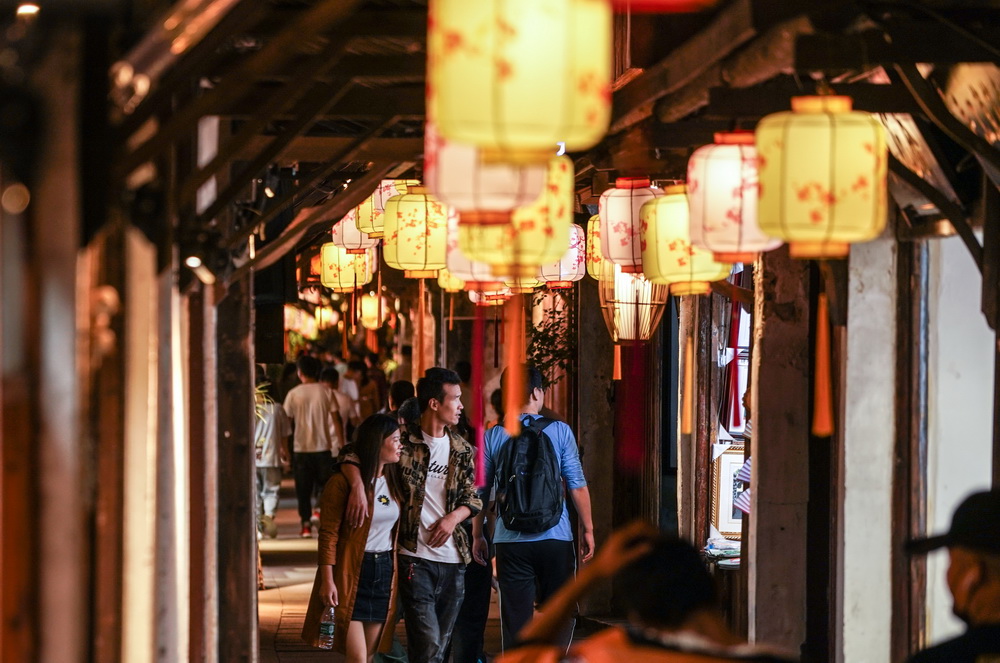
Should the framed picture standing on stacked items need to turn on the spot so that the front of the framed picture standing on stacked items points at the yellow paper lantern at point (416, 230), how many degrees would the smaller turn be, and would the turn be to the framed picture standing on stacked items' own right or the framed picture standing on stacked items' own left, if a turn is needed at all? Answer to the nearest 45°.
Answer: approximately 45° to the framed picture standing on stacked items' own right

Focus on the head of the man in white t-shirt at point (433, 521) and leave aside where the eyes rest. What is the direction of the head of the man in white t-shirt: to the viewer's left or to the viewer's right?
to the viewer's right

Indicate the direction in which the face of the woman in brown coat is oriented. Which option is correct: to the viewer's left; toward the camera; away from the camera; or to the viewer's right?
to the viewer's right

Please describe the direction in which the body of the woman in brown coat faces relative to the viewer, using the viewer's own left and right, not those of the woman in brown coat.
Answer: facing the viewer and to the right of the viewer

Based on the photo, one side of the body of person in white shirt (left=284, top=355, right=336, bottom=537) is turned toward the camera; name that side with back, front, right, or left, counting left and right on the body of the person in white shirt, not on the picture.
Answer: back

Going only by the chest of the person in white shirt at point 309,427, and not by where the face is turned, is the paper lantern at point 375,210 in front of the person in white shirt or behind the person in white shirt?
behind

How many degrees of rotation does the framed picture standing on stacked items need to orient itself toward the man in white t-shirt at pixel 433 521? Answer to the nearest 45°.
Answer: approximately 45° to its right

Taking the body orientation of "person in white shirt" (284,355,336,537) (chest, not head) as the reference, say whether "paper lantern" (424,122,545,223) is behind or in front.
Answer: behind

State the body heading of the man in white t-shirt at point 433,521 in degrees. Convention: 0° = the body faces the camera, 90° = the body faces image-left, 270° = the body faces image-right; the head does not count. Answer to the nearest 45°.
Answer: approximately 315°

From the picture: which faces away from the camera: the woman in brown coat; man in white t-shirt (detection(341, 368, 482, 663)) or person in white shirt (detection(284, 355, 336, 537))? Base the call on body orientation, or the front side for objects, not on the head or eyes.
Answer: the person in white shirt
